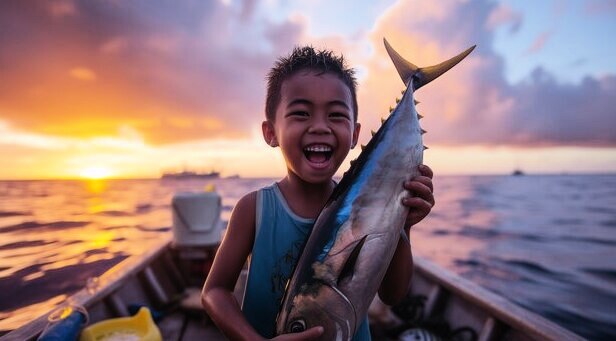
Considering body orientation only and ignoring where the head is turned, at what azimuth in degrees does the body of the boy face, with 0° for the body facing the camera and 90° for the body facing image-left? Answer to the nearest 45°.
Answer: approximately 0°

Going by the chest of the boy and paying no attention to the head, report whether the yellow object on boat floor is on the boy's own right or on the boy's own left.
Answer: on the boy's own right

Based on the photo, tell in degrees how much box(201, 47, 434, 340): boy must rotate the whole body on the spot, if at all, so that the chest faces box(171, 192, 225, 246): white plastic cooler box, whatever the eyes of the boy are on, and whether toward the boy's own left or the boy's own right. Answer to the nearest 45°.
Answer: approximately 135° to the boy's own right
